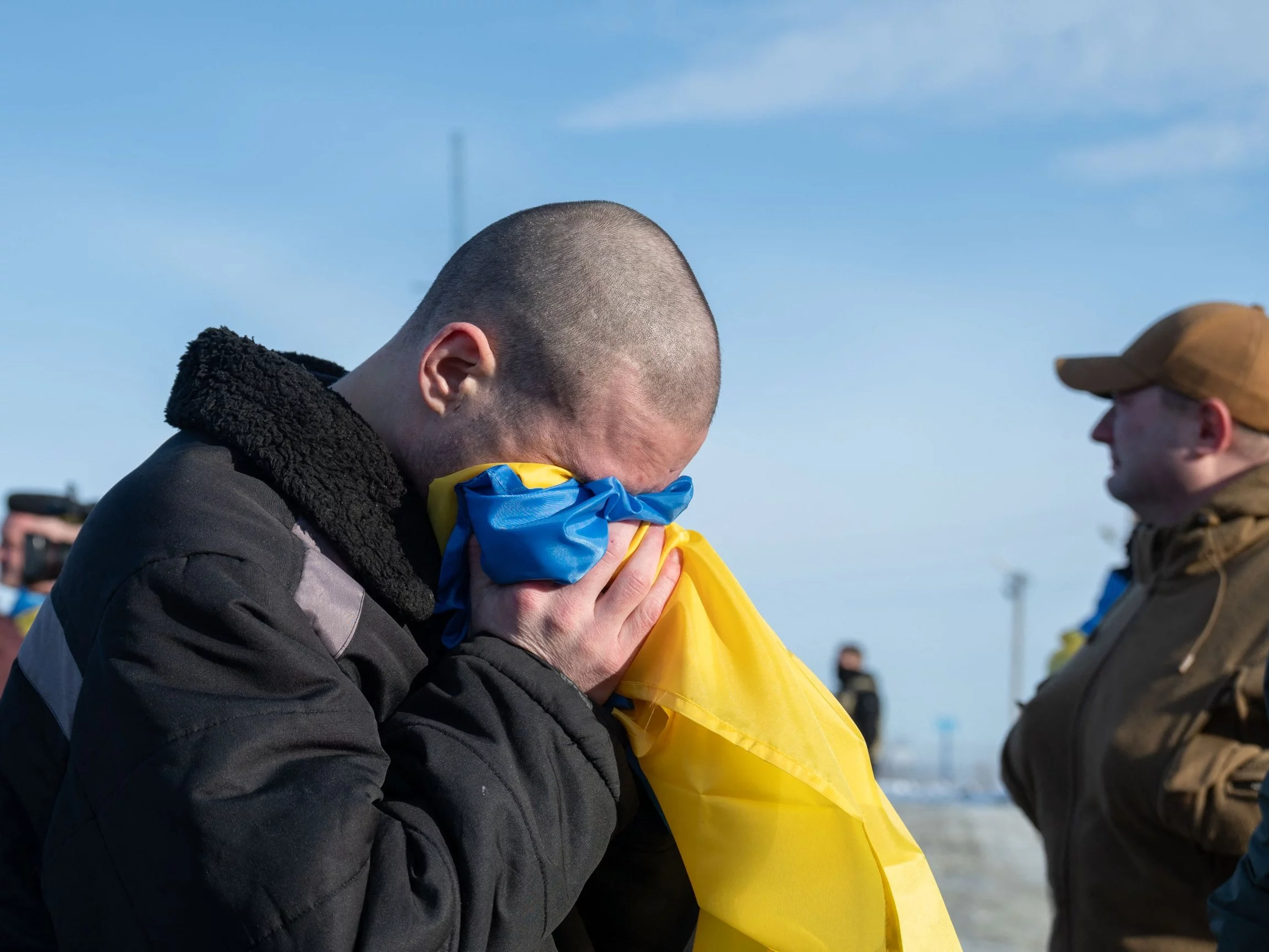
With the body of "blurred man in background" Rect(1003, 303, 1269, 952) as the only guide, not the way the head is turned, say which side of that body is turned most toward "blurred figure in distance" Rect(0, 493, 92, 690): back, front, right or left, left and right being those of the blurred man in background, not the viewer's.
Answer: front

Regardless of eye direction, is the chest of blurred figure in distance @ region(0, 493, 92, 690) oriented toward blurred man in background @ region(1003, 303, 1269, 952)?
yes

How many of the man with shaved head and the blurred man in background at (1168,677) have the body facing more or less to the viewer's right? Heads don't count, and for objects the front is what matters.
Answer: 1

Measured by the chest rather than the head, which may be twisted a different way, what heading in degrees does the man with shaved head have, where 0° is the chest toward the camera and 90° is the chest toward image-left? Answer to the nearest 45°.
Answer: approximately 270°

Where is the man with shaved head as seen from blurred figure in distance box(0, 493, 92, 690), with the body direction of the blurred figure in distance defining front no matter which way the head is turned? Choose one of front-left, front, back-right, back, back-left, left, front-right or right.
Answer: front-right

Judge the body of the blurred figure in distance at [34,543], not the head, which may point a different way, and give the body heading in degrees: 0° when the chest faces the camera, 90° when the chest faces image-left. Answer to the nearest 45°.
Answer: approximately 315°

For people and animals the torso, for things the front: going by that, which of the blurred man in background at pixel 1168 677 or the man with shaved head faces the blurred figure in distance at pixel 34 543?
the blurred man in background

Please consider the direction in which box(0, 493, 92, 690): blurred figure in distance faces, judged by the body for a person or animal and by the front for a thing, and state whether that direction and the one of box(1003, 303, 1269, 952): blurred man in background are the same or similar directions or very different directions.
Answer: very different directions

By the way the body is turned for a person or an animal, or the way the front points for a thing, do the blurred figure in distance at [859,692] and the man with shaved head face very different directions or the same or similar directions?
very different directions

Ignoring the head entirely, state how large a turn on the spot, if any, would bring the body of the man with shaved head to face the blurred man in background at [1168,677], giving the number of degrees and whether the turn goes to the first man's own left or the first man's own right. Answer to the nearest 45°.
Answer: approximately 45° to the first man's own left

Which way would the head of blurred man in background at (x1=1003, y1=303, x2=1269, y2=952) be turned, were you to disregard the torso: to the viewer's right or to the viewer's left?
to the viewer's left

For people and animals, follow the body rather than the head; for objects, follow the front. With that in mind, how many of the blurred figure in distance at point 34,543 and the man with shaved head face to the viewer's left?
0

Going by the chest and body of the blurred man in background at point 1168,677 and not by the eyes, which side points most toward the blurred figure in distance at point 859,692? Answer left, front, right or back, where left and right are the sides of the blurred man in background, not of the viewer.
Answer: right
